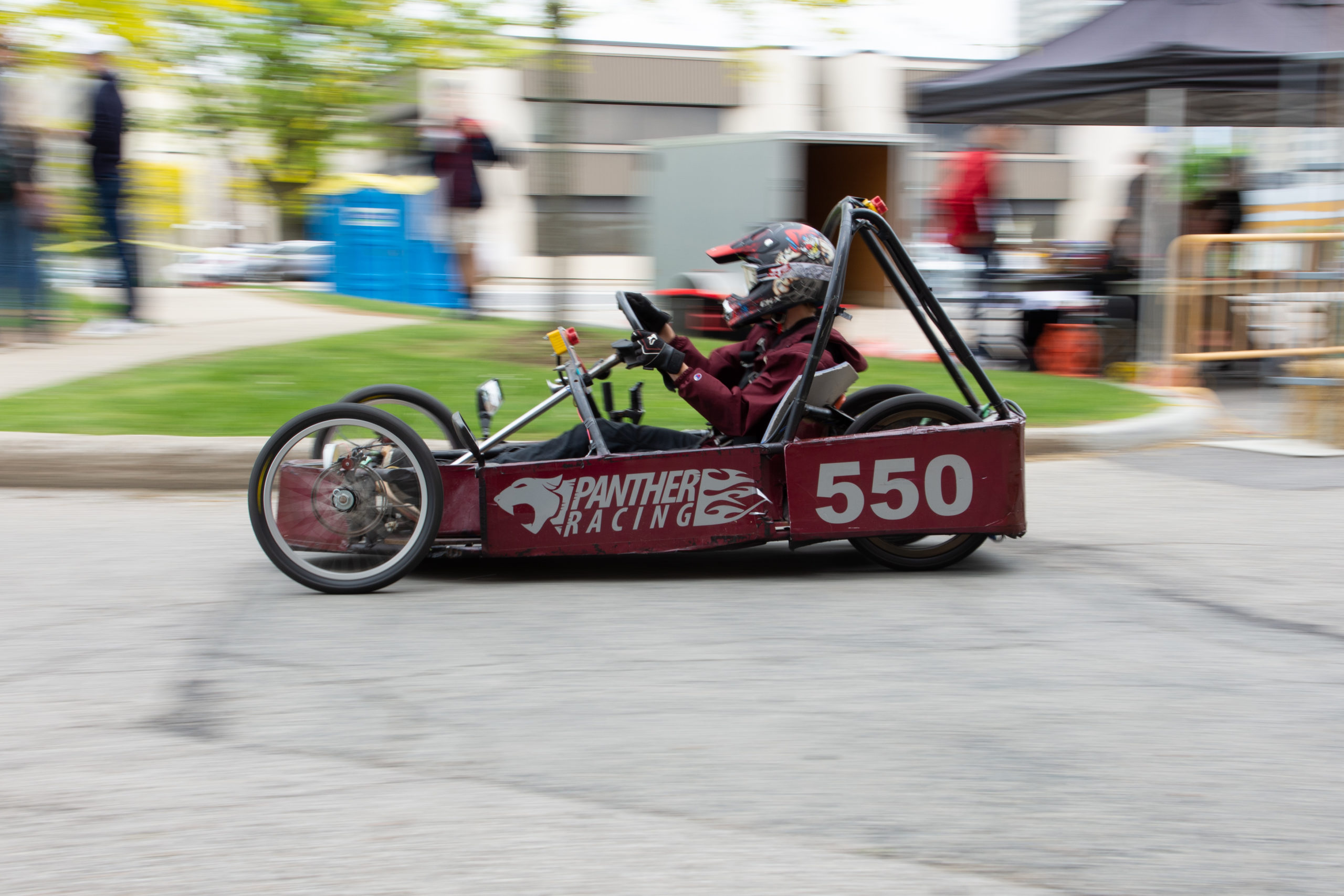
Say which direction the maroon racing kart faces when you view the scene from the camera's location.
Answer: facing to the left of the viewer

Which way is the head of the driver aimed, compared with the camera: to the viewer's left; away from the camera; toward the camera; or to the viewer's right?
to the viewer's left
